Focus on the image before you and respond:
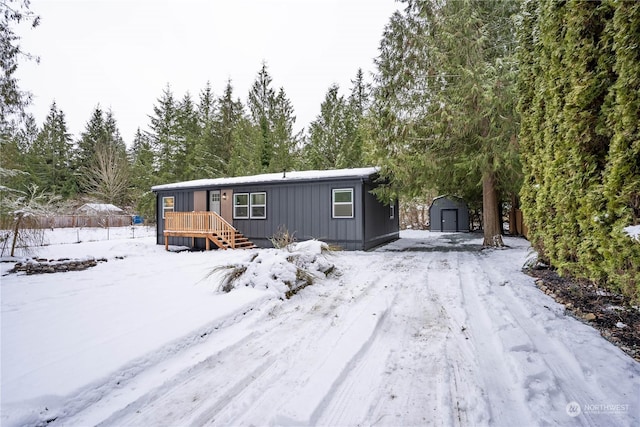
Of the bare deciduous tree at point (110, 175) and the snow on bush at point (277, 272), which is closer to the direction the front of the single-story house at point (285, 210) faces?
the snow on bush

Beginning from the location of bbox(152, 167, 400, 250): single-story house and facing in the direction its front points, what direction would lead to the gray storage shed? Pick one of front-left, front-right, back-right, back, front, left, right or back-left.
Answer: back

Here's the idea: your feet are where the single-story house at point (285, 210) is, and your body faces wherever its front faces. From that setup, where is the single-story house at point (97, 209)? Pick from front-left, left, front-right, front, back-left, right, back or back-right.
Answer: right

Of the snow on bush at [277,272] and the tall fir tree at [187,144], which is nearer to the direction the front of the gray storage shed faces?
the snow on bush

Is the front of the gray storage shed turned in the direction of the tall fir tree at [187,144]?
no

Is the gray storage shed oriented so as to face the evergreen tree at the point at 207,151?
no

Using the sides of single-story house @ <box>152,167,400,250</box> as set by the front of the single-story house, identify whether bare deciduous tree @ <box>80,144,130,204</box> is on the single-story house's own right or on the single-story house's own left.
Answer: on the single-story house's own right

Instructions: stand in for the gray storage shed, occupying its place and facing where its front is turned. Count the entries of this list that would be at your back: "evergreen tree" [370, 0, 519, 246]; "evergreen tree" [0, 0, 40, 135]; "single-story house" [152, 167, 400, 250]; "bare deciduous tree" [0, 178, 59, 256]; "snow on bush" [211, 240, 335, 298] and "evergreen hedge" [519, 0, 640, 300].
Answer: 0

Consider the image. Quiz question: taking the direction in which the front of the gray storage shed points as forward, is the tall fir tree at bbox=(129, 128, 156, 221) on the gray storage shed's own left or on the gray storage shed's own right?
on the gray storage shed's own right

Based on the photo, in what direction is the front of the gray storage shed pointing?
toward the camera

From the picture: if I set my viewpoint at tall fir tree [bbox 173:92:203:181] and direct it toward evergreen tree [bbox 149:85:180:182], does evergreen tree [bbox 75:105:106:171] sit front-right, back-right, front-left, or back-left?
front-right

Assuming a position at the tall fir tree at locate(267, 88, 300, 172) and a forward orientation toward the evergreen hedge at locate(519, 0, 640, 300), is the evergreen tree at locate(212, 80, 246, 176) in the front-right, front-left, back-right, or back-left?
back-right

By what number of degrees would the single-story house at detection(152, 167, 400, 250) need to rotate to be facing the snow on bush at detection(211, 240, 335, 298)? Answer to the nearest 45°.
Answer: approximately 45° to its left

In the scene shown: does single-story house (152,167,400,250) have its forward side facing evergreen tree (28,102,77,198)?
no

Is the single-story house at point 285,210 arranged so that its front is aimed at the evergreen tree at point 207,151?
no

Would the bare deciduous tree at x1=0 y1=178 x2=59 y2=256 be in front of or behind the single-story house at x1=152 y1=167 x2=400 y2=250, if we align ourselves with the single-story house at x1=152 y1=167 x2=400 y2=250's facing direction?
in front

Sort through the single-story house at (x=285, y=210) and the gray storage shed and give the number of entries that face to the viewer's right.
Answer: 0

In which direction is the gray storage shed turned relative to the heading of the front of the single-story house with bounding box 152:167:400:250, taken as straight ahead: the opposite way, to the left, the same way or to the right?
the same way

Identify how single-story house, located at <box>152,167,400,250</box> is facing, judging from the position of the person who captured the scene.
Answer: facing the viewer and to the left of the viewer

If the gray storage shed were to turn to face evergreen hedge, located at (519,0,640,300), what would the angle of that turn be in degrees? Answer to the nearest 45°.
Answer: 0° — it already faces it
